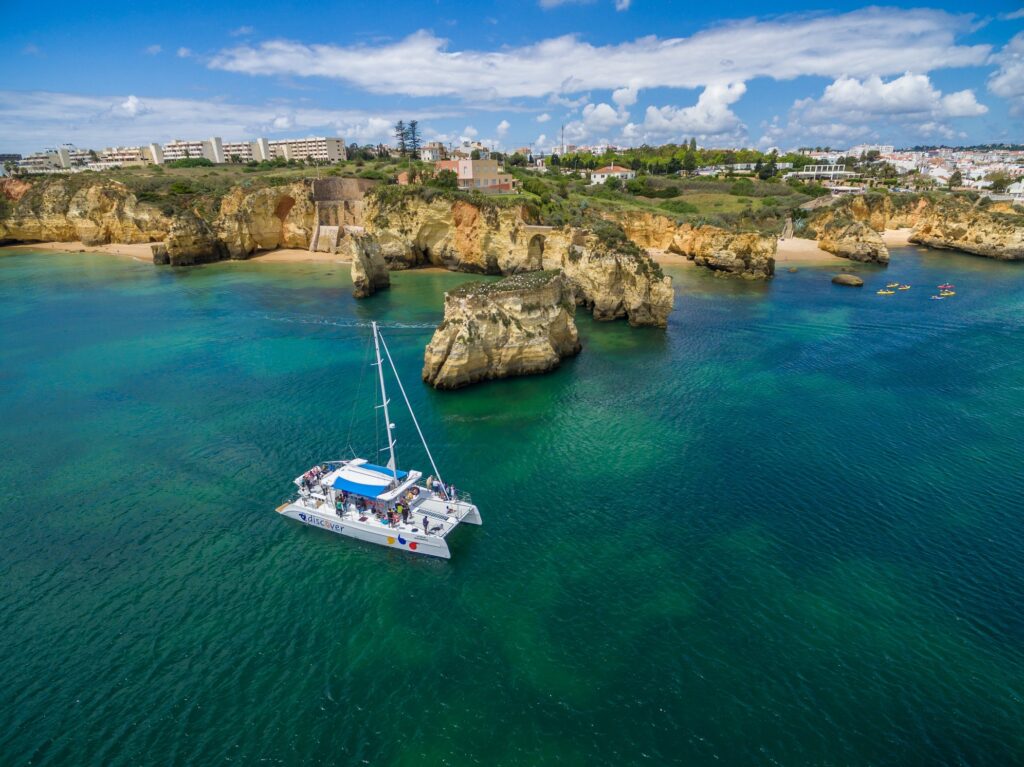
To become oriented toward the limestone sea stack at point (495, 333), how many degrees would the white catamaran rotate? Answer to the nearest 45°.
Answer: approximately 90° to its left

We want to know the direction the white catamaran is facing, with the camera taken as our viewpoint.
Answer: facing the viewer and to the right of the viewer
